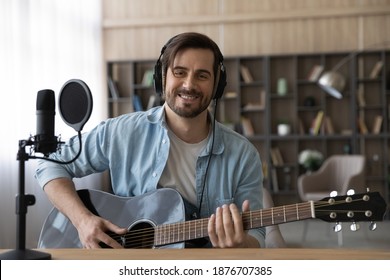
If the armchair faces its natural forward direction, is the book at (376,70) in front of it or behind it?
behind

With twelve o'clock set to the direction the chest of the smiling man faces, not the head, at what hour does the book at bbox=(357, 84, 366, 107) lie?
The book is roughly at 7 o'clock from the smiling man.

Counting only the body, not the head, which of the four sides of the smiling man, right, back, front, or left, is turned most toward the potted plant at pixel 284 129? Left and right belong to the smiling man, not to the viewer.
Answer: back

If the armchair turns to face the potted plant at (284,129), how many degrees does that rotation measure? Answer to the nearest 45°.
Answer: approximately 90° to its right

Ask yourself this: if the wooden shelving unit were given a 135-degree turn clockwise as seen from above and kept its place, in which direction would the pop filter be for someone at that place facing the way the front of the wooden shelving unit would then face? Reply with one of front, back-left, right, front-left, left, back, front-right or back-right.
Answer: back-left

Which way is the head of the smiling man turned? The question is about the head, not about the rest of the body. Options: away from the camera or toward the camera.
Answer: toward the camera

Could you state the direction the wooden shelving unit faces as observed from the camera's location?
facing the viewer

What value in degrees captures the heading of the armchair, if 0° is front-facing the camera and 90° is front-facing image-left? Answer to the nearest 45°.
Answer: approximately 45°

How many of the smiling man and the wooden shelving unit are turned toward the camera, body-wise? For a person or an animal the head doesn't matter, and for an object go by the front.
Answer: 2

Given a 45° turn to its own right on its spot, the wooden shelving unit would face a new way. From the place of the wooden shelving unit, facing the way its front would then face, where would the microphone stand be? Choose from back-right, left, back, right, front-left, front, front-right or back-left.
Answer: front-left

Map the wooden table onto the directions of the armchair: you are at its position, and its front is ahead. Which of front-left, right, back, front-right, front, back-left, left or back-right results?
front-left

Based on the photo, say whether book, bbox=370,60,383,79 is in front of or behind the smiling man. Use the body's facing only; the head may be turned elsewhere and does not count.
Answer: behind

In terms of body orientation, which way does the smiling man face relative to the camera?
toward the camera

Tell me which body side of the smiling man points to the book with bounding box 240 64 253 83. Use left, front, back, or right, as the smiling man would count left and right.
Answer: back

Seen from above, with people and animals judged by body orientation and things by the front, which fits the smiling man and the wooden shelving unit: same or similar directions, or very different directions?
same or similar directions

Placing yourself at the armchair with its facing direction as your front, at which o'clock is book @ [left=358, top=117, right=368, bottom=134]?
The book is roughly at 5 o'clock from the armchair.

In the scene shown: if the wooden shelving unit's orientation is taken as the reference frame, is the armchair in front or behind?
in front
